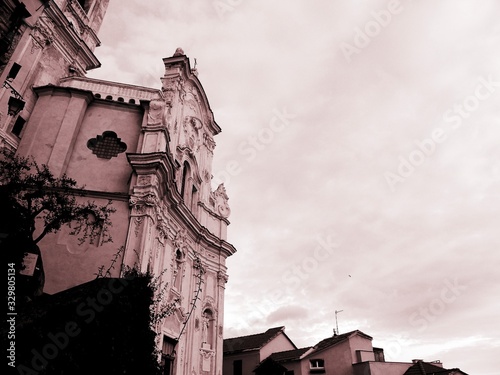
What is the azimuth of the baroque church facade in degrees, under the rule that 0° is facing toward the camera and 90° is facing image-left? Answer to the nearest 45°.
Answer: approximately 315°
